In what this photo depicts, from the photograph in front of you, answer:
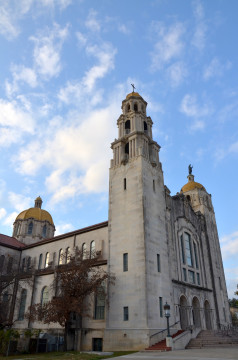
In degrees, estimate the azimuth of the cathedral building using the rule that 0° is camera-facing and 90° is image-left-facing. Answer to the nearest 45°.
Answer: approximately 315°
